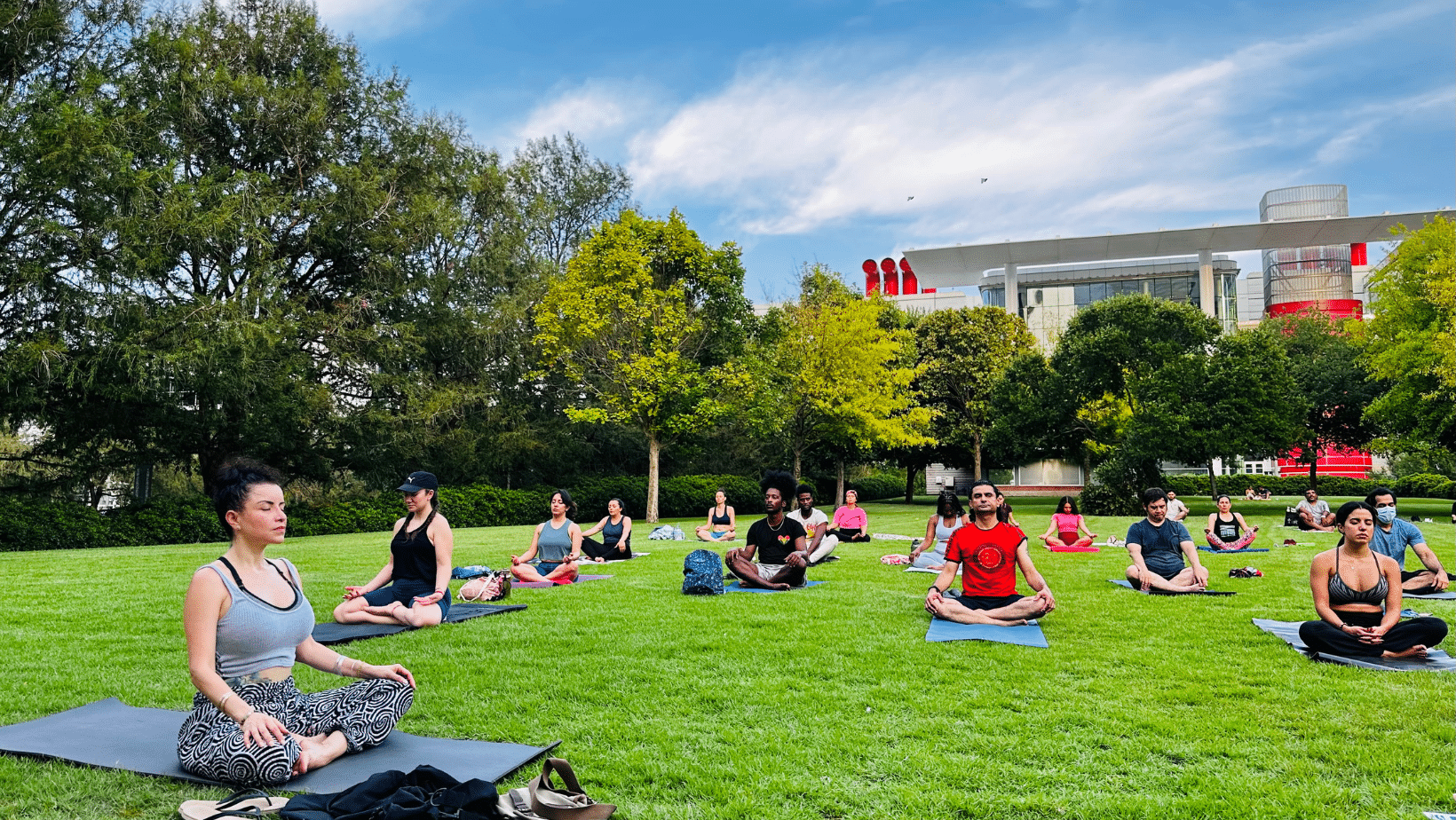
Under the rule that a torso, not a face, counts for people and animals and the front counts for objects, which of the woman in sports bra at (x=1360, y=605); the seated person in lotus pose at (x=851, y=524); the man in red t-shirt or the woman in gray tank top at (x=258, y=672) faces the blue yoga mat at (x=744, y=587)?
the seated person in lotus pose

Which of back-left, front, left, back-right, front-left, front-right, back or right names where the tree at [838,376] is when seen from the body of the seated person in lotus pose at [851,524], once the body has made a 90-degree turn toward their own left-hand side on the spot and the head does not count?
left

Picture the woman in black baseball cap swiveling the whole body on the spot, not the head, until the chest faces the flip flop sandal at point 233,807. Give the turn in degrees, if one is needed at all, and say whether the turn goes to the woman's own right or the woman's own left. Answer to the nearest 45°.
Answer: approximately 45° to the woman's own left

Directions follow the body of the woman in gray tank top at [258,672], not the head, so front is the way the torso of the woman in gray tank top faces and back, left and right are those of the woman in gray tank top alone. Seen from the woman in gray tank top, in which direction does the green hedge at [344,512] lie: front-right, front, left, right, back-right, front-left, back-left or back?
back-left

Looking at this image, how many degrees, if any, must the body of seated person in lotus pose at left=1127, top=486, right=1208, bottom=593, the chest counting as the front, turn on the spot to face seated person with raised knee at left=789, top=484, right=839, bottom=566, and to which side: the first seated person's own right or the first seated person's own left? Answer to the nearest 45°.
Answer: approximately 90° to the first seated person's own right

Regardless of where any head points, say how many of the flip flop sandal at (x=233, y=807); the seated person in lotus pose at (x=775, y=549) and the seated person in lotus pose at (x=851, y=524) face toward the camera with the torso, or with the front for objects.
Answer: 2

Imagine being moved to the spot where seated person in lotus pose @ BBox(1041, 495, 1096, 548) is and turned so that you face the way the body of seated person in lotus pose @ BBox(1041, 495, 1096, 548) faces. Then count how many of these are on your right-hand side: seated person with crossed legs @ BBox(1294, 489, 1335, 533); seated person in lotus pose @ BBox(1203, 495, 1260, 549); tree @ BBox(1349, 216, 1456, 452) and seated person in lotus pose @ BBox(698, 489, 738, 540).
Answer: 1

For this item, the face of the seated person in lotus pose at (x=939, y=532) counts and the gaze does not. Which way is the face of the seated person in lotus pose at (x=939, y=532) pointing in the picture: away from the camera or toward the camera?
toward the camera

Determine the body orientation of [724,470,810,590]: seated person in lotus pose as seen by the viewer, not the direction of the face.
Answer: toward the camera

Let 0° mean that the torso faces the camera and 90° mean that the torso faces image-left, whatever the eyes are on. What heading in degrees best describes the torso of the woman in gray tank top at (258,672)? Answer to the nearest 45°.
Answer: approximately 315°

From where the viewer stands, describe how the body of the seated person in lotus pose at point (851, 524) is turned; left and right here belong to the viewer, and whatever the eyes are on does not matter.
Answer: facing the viewer

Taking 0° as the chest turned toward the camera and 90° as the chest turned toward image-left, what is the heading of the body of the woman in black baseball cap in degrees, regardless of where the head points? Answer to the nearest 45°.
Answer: approximately 45°

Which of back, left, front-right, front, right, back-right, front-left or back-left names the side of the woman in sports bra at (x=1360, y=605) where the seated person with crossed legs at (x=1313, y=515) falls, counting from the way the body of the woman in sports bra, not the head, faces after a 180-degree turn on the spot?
front

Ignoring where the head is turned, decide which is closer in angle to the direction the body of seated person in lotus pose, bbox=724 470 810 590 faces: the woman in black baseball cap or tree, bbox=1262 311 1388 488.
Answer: the woman in black baseball cap

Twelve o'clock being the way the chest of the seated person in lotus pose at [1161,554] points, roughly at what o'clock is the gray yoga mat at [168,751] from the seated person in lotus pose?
The gray yoga mat is roughly at 1 o'clock from the seated person in lotus pose.
